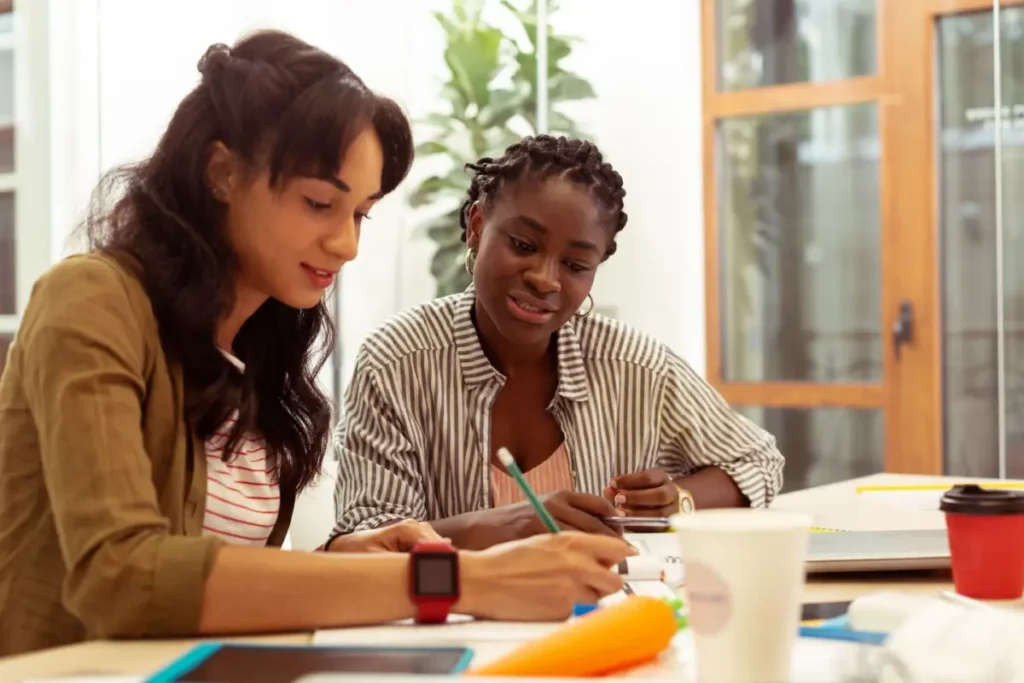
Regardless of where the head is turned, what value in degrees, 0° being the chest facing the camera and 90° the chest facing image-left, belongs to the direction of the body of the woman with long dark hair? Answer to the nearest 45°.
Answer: approximately 315°

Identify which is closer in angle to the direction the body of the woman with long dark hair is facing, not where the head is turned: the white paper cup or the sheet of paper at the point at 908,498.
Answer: the white paper cup

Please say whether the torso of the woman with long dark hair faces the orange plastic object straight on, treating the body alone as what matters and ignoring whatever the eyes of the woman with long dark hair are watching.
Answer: yes

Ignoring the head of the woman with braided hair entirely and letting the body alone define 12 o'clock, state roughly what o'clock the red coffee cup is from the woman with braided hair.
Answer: The red coffee cup is roughly at 11 o'clock from the woman with braided hair.

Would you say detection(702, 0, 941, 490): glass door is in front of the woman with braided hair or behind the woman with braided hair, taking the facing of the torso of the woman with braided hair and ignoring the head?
behind

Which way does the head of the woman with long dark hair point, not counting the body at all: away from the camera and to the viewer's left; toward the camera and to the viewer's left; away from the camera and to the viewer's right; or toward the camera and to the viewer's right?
toward the camera and to the viewer's right

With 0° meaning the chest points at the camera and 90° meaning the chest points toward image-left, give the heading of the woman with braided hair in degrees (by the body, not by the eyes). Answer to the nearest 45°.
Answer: approximately 0°

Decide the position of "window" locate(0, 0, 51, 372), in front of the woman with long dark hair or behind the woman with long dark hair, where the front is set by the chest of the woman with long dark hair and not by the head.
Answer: behind

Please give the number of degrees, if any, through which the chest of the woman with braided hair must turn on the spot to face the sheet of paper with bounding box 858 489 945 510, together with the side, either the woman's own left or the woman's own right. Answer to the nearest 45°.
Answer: approximately 90° to the woman's own left

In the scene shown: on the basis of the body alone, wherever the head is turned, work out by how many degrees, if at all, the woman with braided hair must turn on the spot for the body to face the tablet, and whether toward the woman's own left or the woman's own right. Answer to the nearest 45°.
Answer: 0° — they already face it

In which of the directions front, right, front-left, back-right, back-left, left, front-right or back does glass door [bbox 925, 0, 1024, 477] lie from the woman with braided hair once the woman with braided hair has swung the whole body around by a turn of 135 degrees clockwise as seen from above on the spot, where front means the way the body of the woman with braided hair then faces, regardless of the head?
right
